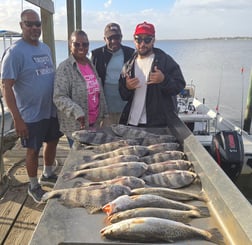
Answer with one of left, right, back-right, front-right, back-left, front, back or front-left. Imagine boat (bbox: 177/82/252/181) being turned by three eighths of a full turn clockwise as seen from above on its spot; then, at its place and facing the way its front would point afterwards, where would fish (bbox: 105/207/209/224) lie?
right

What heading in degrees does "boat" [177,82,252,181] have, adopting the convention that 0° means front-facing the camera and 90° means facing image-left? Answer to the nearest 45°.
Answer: approximately 135°

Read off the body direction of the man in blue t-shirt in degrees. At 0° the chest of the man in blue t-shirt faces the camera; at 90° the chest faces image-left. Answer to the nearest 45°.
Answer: approximately 315°

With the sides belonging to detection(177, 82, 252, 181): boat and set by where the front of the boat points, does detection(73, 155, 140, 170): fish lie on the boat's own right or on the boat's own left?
on the boat's own left

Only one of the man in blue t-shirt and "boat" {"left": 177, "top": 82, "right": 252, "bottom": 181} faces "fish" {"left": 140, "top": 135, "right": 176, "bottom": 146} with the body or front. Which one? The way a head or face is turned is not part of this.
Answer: the man in blue t-shirt

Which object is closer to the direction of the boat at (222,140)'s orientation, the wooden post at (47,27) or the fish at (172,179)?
the wooden post

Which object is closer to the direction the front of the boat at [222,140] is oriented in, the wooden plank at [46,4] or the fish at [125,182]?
the wooden plank

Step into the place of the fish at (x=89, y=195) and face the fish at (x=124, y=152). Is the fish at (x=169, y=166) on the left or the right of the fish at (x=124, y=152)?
right

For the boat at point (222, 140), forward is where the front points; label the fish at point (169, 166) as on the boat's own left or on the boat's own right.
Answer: on the boat's own left

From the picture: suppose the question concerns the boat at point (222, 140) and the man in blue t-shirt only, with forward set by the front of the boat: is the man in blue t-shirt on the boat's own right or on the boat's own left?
on the boat's own left
